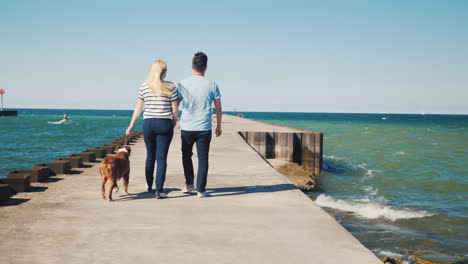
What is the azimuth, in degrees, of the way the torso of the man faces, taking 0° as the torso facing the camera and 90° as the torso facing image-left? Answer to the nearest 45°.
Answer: approximately 180°

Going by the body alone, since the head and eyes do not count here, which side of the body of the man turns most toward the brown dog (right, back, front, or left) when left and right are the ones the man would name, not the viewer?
left

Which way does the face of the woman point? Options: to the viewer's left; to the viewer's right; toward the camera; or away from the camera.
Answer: away from the camera

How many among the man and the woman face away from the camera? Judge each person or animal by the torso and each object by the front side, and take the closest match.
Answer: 2

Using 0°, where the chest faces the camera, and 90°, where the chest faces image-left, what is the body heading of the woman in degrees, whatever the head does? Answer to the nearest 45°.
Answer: approximately 180°

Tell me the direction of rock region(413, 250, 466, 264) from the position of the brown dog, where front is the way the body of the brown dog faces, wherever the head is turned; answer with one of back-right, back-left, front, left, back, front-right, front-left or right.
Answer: front-right

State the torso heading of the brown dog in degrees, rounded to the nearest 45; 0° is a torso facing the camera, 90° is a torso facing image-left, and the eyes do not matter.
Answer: approximately 225°
